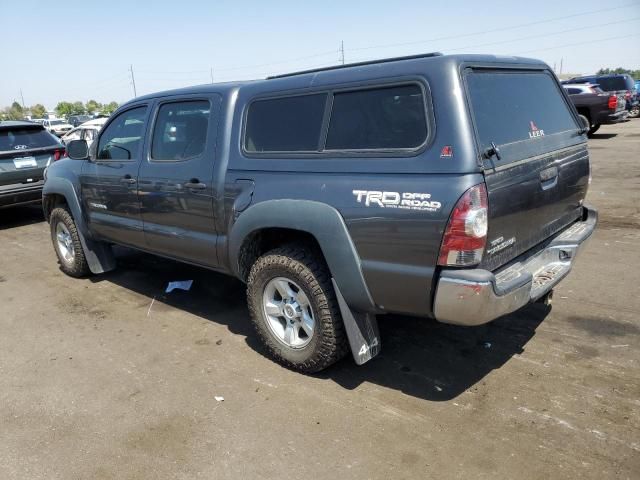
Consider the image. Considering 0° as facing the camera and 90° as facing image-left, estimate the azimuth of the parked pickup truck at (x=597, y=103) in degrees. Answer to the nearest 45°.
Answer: approximately 135°

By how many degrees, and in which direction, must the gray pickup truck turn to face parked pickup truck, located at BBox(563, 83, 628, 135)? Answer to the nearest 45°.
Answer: approximately 90° to its right

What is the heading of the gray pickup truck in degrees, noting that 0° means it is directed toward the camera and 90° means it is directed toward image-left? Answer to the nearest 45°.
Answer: approximately 135°

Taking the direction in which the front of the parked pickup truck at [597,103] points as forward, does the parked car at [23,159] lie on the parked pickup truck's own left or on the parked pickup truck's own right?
on the parked pickup truck's own left

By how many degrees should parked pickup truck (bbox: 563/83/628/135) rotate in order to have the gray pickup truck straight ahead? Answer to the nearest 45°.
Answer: approximately 135° to its left

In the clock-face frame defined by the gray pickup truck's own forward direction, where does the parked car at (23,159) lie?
The parked car is roughly at 12 o'clock from the gray pickup truck.

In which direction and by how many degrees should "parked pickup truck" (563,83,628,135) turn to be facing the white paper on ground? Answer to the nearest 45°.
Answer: approximately 135° to its left
